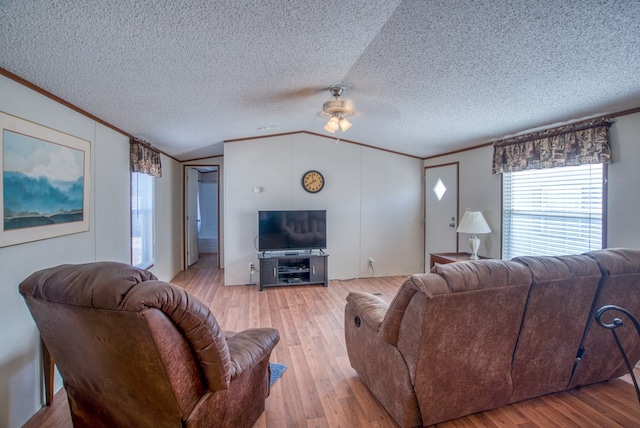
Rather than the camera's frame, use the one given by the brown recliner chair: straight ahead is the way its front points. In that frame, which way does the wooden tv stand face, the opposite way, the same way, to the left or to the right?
the opposite way

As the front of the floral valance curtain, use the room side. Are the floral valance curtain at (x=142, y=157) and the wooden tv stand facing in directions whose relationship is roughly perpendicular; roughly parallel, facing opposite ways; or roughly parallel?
roughly perpendicular

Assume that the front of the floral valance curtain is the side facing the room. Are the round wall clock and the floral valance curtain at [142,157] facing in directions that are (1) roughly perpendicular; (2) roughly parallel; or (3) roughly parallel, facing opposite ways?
roughly perpendicular

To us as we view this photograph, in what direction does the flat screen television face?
facing the viewer

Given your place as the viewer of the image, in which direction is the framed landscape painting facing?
facing the viewer and to the right of the viewer

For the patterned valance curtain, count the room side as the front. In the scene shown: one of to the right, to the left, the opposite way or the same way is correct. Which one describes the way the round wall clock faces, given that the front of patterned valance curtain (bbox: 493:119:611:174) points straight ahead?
to the left

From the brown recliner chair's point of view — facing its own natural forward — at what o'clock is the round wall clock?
The round wall clock is roughly at 12 o'clock from the brown recliner chair.

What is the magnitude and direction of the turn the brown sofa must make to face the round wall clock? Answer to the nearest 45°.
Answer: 0° — it already faces it

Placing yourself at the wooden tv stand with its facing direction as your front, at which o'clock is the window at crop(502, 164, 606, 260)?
The window is roughly at 10 o'clock from the wooden tv stand.

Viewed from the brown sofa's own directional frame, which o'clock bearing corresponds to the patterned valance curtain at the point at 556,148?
The patterned valance curtain is roughly at 2 o'clock from the brown sofa.

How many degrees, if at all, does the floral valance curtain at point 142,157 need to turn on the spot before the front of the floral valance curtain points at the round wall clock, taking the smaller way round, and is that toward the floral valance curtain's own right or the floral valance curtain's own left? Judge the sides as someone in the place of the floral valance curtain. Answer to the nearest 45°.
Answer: approximately 45° to the floral valance curtain's own left

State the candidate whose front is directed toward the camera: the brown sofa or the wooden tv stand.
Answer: the wooden tv stand

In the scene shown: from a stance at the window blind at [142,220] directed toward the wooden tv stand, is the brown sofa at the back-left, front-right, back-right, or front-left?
front-right

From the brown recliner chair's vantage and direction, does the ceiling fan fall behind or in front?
in front

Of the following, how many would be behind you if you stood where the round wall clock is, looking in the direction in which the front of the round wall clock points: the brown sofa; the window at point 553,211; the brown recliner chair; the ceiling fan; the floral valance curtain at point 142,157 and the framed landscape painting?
0

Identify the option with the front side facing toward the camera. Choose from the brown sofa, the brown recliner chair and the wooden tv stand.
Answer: the wooden tv stand

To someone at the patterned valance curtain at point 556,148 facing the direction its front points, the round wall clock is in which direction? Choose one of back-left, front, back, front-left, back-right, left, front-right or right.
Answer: front-right

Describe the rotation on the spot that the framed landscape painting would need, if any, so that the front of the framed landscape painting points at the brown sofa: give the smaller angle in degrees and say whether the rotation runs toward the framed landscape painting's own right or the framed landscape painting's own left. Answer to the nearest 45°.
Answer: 0° — it already faces it

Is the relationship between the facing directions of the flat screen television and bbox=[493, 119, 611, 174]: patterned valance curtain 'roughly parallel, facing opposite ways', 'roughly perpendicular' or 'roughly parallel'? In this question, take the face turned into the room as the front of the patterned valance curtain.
roughly perpendicular

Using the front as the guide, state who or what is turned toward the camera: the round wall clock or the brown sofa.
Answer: the round wall clock

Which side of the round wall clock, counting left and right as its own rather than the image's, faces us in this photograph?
front
